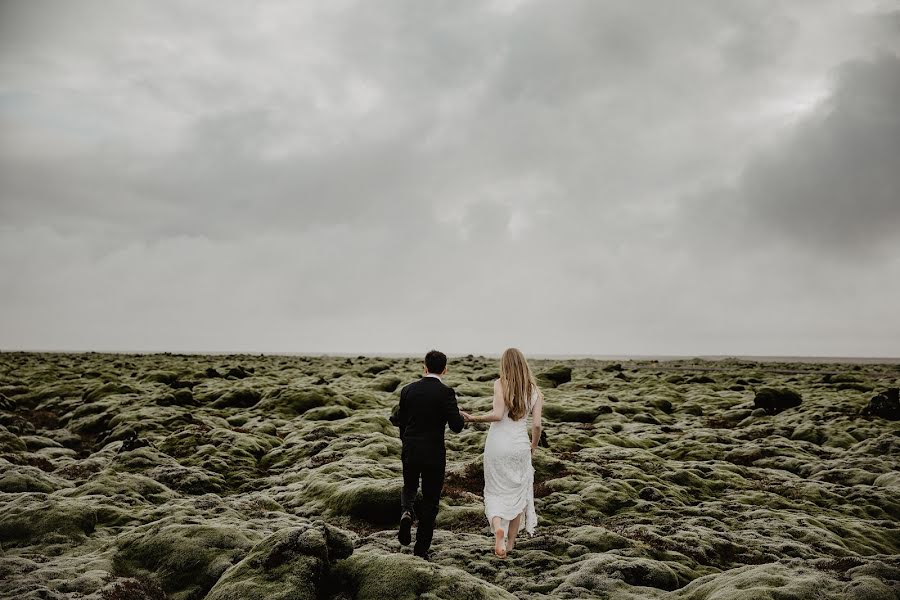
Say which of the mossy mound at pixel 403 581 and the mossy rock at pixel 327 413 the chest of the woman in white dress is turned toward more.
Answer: the mossy rock

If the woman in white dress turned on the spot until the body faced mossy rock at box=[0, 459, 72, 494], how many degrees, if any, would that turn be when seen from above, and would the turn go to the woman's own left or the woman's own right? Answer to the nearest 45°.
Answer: approximately 90° to the woman's own left

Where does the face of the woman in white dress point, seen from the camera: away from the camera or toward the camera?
away from the camera

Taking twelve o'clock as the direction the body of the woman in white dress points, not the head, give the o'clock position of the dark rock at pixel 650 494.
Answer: The dark rock is roughly at 1 o'clock from the woman in white dress.

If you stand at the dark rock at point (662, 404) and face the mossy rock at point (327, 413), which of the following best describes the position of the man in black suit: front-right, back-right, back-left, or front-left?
front-left

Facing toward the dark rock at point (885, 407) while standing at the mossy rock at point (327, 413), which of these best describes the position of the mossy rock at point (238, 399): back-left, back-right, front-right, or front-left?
back-left

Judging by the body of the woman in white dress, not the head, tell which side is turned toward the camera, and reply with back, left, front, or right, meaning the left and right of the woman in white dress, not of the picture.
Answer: back

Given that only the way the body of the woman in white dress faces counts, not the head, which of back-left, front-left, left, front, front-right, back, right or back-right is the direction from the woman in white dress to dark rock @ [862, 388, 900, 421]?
front-right

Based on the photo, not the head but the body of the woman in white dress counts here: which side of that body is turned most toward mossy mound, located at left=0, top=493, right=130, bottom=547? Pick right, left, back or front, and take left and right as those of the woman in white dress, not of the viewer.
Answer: left

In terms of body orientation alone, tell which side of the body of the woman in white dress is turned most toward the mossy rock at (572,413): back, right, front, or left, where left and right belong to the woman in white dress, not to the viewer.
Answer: front

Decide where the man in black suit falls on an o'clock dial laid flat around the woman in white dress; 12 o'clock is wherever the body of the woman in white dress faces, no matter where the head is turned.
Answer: The man in black suit is roughly at 8 o'clock from the woman in white dress.

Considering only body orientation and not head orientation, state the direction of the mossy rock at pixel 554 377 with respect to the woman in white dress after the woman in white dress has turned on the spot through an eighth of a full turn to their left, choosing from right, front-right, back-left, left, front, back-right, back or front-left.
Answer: front-right

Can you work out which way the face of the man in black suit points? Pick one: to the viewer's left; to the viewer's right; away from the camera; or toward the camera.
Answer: away from the camera
